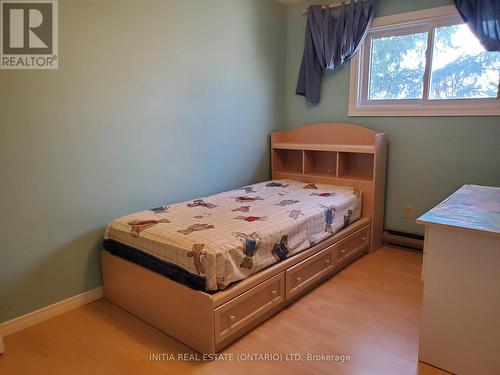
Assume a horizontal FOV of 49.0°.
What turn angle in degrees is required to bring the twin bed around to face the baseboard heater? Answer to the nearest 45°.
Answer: approximately 180°

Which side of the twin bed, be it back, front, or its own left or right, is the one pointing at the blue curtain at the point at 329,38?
back

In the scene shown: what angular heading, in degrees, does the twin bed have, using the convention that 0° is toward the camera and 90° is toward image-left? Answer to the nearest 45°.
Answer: approximately 45°
